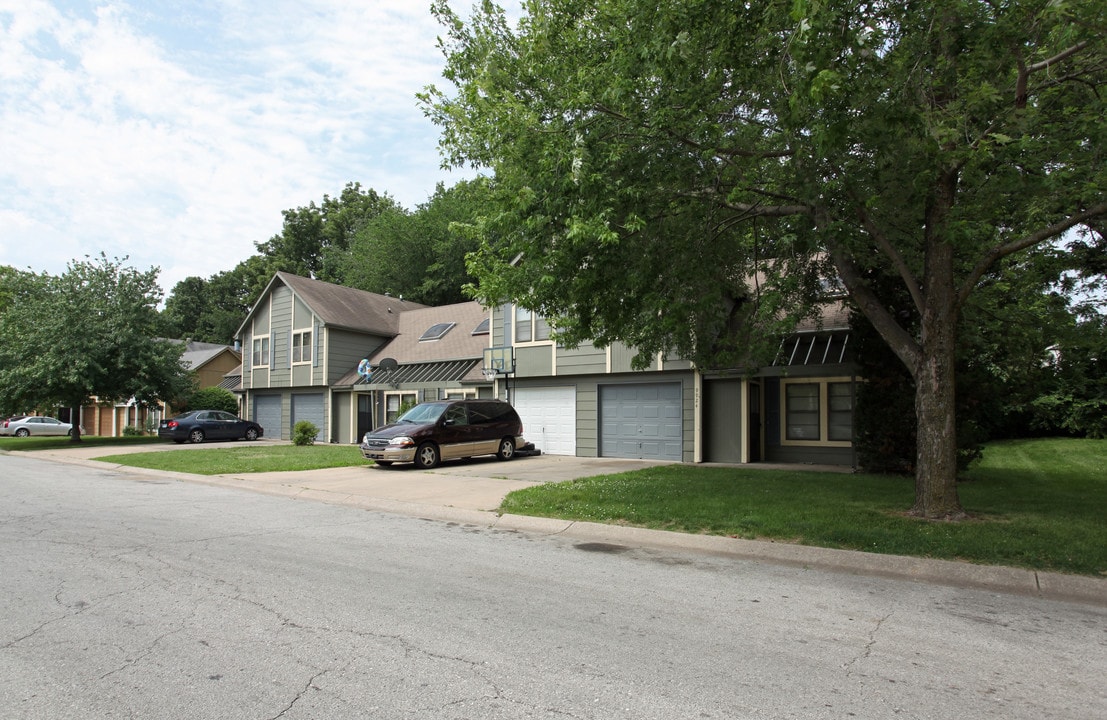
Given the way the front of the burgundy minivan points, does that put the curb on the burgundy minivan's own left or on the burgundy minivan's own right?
on the burgundy minivan's own left

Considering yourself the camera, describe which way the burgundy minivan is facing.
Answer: facing the viewer and to the left of the viewer

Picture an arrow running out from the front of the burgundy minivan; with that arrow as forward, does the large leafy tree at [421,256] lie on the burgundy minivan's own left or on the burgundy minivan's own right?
on the burgundy minivan's own right

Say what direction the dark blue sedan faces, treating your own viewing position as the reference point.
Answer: facing away from the viewer and to the right of the viewer

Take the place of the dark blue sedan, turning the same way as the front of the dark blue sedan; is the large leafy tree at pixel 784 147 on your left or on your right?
on your right

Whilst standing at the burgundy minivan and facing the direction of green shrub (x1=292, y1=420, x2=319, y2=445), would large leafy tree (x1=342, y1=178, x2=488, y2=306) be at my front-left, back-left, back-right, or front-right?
front-right

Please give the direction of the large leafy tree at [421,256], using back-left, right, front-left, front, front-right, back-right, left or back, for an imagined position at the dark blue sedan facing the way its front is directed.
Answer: front

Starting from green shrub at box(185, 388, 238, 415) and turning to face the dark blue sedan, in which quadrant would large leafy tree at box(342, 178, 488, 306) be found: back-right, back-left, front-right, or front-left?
back-left

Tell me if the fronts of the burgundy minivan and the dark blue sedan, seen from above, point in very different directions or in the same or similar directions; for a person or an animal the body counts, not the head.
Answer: very different directions
